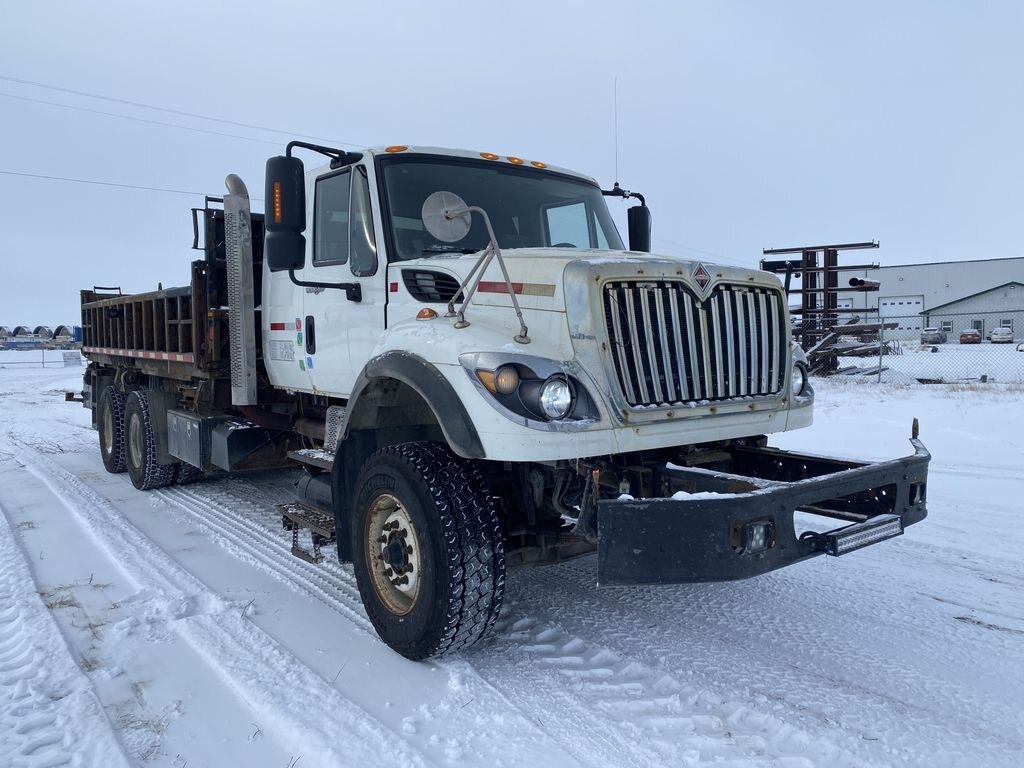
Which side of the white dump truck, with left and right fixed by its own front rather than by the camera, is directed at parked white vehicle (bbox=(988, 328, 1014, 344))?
left
